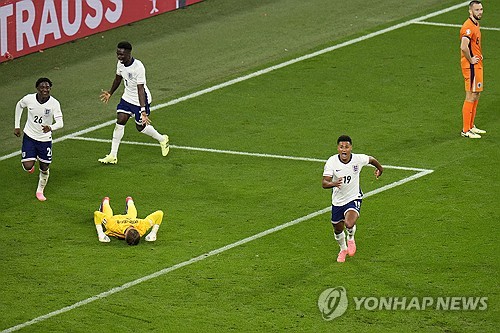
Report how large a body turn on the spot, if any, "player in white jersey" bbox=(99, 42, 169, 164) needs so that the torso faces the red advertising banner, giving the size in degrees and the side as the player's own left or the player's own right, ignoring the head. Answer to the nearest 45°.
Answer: approximately 135° to the player's own right

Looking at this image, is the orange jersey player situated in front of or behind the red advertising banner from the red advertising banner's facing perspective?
in front

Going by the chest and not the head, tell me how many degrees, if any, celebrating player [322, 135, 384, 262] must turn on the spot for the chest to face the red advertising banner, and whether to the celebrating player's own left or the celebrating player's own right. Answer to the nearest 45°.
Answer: approximately 135° to the celebrating player's own right

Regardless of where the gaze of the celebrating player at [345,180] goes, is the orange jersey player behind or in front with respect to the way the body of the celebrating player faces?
behind

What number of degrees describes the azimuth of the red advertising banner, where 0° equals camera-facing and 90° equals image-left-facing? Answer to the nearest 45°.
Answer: approximately 315°

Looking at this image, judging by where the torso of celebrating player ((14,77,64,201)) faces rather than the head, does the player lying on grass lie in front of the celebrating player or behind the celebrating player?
in front

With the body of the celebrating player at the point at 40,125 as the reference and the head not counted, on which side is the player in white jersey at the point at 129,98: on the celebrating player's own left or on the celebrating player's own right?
on the celebrating player's own left

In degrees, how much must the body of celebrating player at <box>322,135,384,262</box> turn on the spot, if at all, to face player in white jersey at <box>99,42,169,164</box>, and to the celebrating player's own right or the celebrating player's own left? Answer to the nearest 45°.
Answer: approximately 135° to the celebrating player's own right

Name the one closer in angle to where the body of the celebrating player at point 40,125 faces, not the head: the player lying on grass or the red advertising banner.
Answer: the player lying on grass

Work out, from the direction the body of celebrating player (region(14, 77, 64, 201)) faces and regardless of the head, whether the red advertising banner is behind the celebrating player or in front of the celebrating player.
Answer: behind
